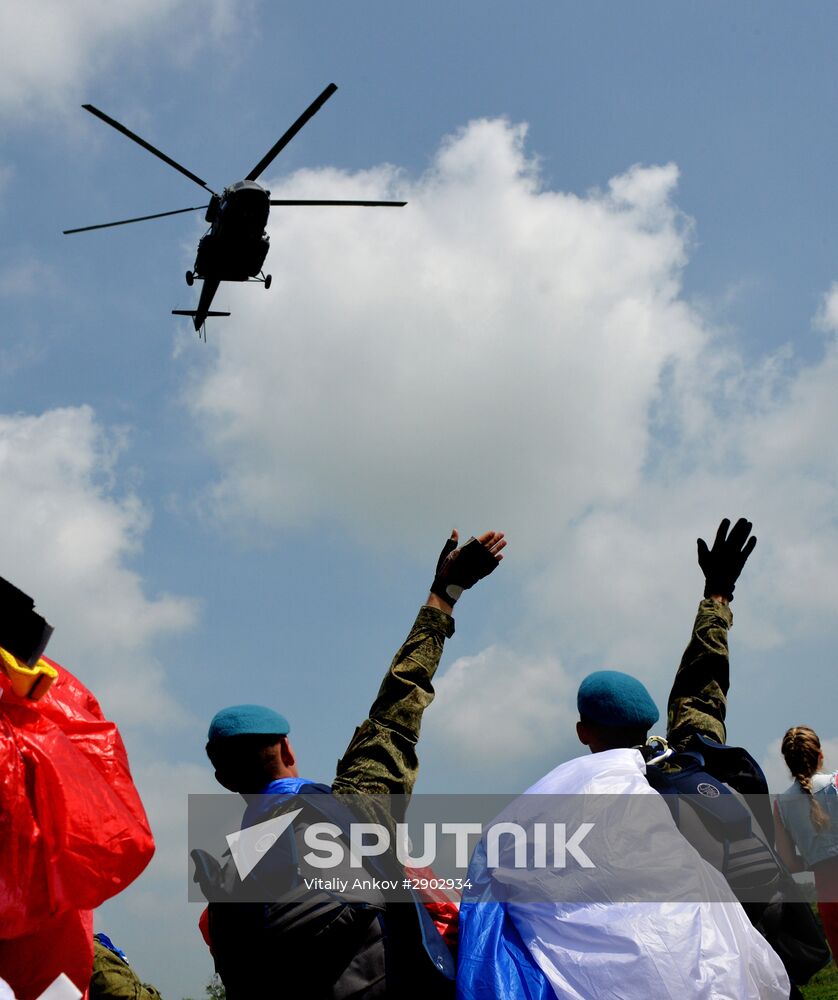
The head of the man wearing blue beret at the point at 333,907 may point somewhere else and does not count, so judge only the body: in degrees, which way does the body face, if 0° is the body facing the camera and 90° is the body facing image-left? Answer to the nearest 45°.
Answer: approximately 225°

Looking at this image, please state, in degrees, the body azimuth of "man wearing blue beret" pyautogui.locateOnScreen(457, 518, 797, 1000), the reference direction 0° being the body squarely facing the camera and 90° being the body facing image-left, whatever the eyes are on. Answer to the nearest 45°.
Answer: approximately 180°

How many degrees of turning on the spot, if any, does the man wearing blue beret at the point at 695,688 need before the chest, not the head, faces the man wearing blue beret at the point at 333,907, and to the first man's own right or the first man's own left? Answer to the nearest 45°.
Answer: approximately 135° to the first man's own left
